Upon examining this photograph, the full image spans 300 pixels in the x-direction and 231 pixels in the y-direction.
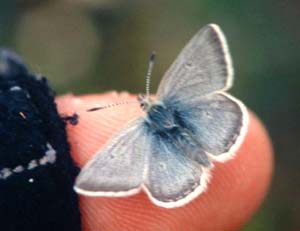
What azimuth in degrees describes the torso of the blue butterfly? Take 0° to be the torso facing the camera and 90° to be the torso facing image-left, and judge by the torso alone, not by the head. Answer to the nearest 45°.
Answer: approximately 135°
